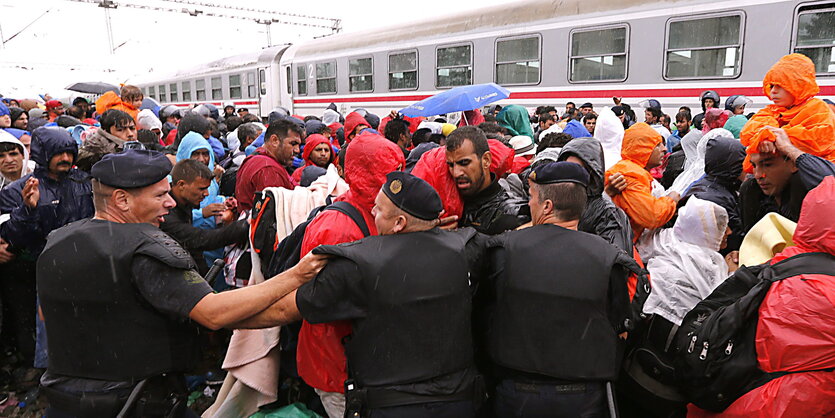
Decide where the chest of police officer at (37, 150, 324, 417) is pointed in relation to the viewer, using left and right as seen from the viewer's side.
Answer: facing away from the viewer and to the right of the viewer

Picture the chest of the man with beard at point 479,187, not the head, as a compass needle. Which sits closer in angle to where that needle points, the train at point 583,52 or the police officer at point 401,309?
the police officer

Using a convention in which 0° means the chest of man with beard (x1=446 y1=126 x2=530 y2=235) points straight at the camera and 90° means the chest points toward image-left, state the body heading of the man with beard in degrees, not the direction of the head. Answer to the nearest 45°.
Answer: approximately 45°

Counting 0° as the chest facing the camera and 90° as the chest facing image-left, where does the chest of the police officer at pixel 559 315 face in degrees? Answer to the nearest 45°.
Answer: approximately 180°

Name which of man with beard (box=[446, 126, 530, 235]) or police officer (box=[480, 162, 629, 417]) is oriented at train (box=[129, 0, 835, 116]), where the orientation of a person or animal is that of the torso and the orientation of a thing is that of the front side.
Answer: the police officer
